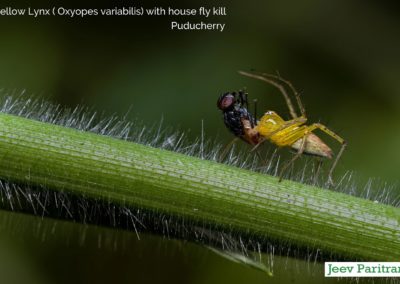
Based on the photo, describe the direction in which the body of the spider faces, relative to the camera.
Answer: to the viewer's left
